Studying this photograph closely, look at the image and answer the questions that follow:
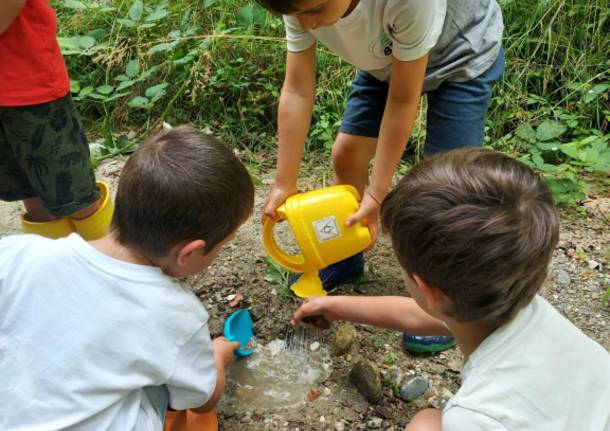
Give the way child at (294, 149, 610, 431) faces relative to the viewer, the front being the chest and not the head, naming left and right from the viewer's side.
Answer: facing away from the viewer and to the left of the viewer

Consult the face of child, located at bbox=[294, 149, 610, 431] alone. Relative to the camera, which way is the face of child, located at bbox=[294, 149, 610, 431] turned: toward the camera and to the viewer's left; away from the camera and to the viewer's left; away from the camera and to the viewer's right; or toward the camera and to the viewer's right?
away from the camera and to the viewer's left

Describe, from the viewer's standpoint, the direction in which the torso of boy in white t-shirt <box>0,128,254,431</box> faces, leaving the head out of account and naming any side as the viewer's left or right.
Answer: facing away from the viewer and to the right of the viewer

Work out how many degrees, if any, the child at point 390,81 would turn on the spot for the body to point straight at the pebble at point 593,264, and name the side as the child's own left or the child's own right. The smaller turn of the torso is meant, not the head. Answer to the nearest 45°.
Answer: approximately 135° to the child's own left

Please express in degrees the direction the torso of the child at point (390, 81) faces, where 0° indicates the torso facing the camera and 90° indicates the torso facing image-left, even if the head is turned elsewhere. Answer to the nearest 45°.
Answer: approximately 45°

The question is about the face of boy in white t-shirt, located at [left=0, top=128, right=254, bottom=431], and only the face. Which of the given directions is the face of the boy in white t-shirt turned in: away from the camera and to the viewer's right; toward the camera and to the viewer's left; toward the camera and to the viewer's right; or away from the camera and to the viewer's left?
away from the camera and to the viewer's right

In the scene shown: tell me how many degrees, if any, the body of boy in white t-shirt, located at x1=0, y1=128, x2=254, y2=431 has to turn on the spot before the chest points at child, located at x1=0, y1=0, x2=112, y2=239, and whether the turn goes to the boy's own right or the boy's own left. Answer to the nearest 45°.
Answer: approximately 45° to the boy's own left
